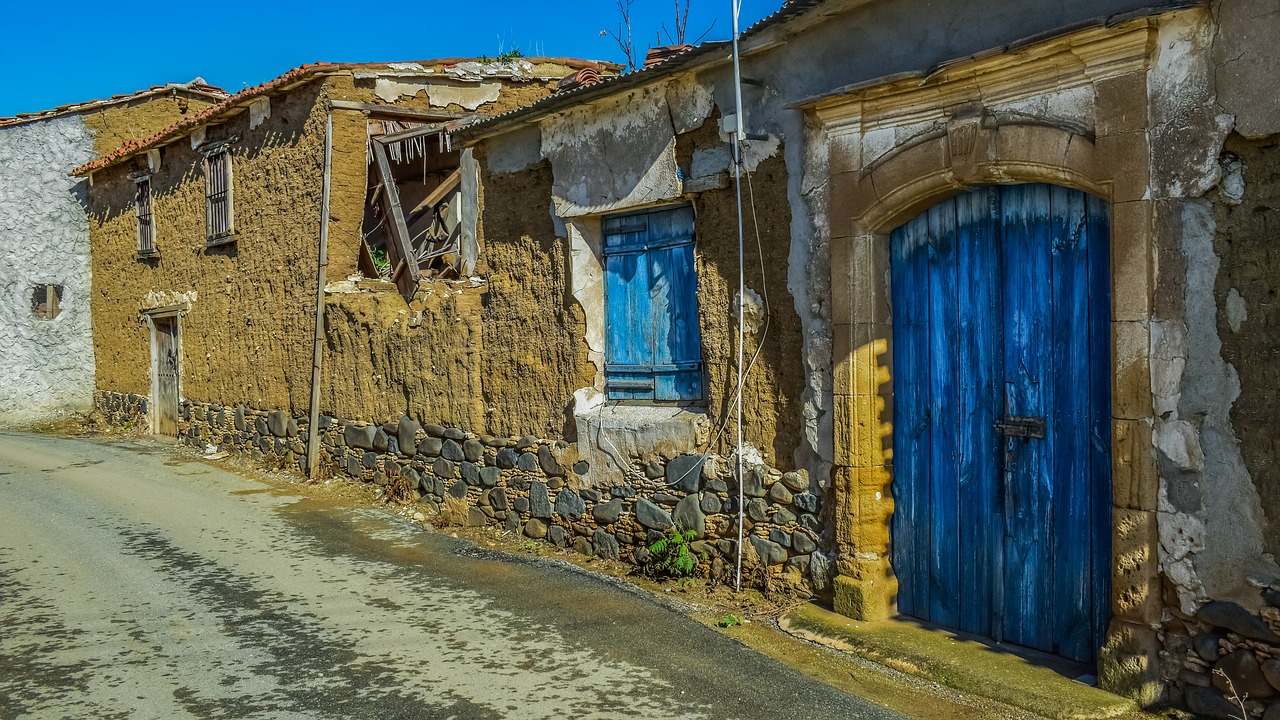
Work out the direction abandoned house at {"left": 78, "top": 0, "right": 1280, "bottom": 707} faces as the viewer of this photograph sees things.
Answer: facing the viewer and to the left of the viewer

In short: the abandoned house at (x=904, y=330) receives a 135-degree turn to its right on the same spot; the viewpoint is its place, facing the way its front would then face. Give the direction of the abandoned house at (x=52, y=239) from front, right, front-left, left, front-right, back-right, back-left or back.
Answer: front-left
